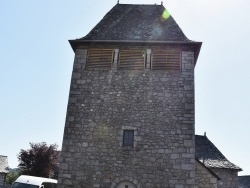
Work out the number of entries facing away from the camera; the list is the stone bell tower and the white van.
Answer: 0

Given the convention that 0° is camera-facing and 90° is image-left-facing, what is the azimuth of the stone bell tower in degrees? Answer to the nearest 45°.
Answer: approximately 0°

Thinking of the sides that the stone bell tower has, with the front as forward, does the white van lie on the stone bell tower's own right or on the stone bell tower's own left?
on the stone bell tower's own right
